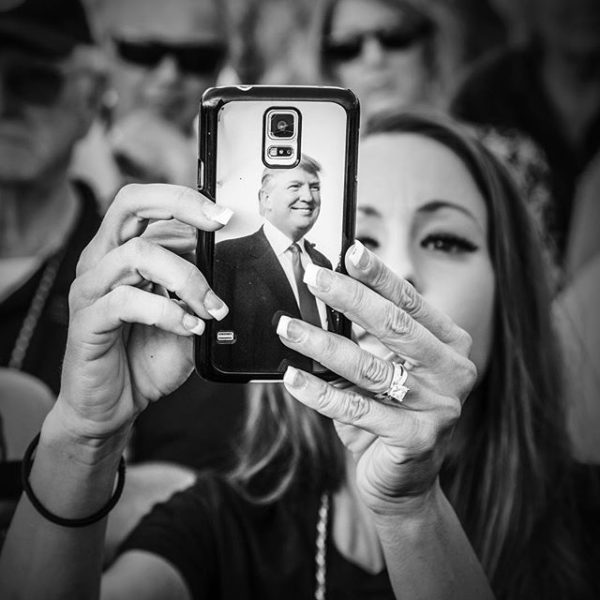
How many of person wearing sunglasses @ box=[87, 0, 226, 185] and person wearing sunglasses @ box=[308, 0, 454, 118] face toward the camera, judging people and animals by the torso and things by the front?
2

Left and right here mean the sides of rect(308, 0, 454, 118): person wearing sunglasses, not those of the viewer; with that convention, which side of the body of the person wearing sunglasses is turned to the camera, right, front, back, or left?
front

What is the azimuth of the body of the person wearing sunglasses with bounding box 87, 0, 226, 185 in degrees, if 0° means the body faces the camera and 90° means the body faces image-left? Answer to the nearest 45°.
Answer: approximately 0°
